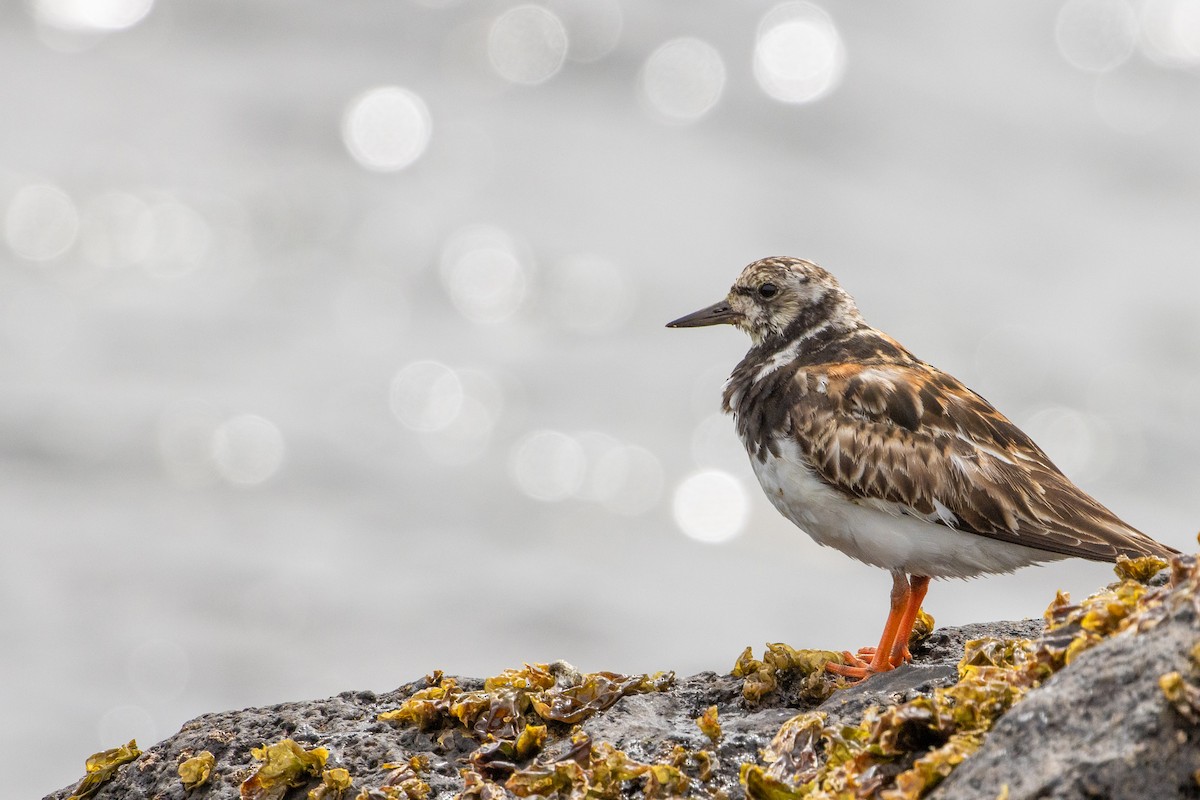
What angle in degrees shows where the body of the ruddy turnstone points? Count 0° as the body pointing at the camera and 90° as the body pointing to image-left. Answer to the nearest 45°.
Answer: approximately 90°

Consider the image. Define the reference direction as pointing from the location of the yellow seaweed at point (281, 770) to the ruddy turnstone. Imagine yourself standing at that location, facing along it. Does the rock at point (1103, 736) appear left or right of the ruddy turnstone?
right

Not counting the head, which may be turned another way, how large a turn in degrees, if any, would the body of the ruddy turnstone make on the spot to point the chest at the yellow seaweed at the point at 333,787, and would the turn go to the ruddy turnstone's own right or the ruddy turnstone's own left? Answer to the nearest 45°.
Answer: approximately 45° to the ruddy turnstone's own left

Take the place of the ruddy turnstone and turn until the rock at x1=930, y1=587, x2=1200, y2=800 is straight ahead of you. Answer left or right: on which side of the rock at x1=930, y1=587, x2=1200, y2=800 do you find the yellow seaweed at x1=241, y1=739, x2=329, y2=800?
right

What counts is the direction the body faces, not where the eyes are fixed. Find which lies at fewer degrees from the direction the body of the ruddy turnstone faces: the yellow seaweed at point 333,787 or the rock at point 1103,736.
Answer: the yellow seaweed
